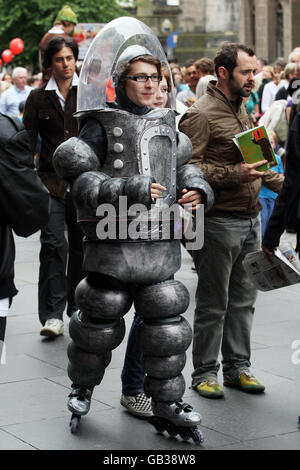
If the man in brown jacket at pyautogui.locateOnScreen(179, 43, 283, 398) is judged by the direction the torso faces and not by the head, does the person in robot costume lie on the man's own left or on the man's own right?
on the man's own right

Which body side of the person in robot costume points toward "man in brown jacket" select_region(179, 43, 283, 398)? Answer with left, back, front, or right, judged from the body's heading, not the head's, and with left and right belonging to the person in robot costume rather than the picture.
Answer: left

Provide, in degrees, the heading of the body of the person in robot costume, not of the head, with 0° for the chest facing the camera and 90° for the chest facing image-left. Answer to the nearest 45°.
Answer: approximately 315°
